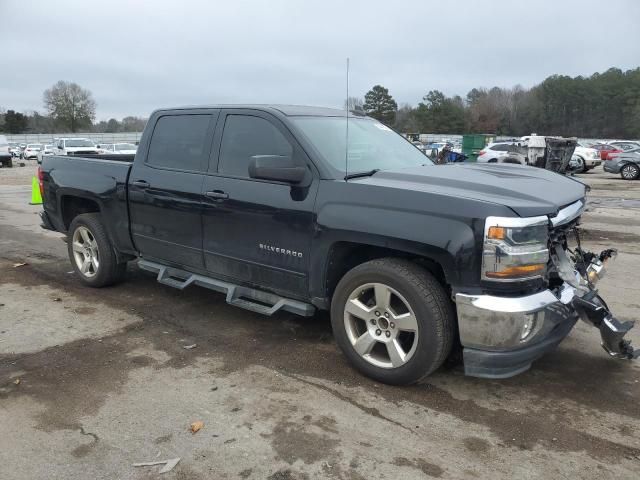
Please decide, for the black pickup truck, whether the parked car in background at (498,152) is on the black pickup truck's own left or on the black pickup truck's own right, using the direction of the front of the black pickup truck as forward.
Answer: on the black pickup truck's own left

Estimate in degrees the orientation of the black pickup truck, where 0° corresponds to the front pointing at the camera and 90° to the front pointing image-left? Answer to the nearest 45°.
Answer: approximately 315°

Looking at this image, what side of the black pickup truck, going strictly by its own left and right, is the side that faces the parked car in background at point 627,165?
left

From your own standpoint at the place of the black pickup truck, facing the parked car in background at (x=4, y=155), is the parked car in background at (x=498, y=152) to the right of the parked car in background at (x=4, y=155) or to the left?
right

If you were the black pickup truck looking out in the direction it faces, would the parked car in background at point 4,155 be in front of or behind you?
behind

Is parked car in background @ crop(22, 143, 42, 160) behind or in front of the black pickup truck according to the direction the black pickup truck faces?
behind

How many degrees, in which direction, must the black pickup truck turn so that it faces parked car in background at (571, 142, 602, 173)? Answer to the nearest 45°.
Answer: approximately 90° to its left

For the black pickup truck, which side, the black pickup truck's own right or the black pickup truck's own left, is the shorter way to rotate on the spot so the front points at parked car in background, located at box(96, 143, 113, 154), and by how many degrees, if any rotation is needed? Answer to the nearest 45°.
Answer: approximately 180°

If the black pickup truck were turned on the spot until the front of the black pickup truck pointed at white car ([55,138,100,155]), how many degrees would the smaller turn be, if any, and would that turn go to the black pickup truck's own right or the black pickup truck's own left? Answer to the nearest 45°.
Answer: approximately 180°
